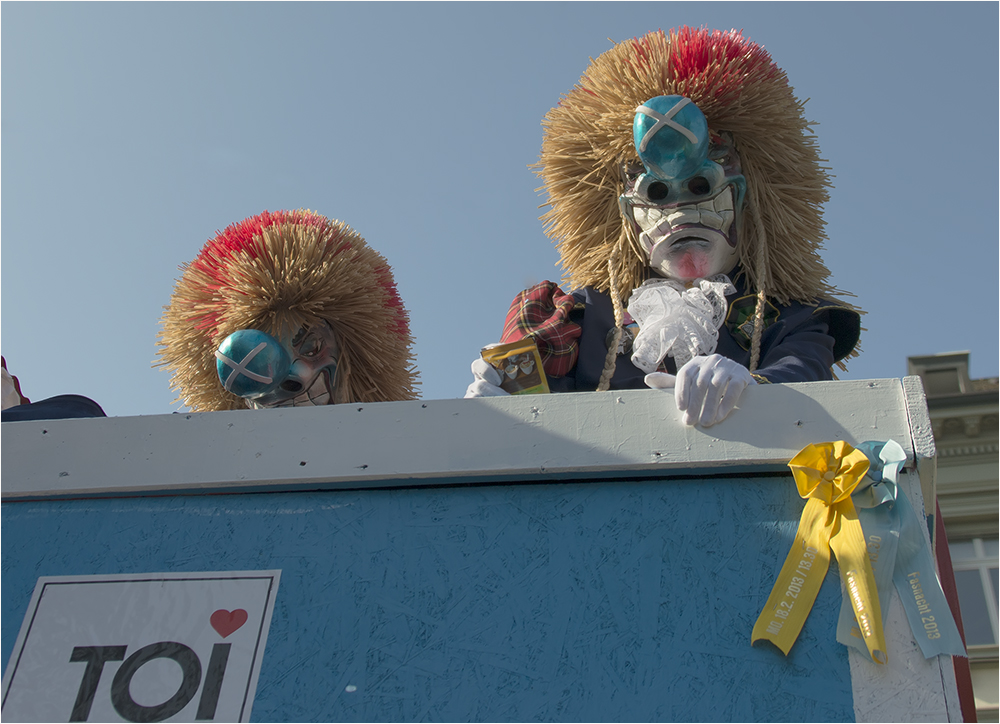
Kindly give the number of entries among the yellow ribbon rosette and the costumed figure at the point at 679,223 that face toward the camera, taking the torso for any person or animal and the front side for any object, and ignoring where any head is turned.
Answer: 2

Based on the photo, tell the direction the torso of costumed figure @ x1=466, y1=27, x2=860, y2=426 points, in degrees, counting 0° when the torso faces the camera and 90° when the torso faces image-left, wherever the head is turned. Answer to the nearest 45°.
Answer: approximately 0°

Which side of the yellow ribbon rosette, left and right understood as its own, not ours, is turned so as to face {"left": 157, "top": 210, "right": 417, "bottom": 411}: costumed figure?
right
